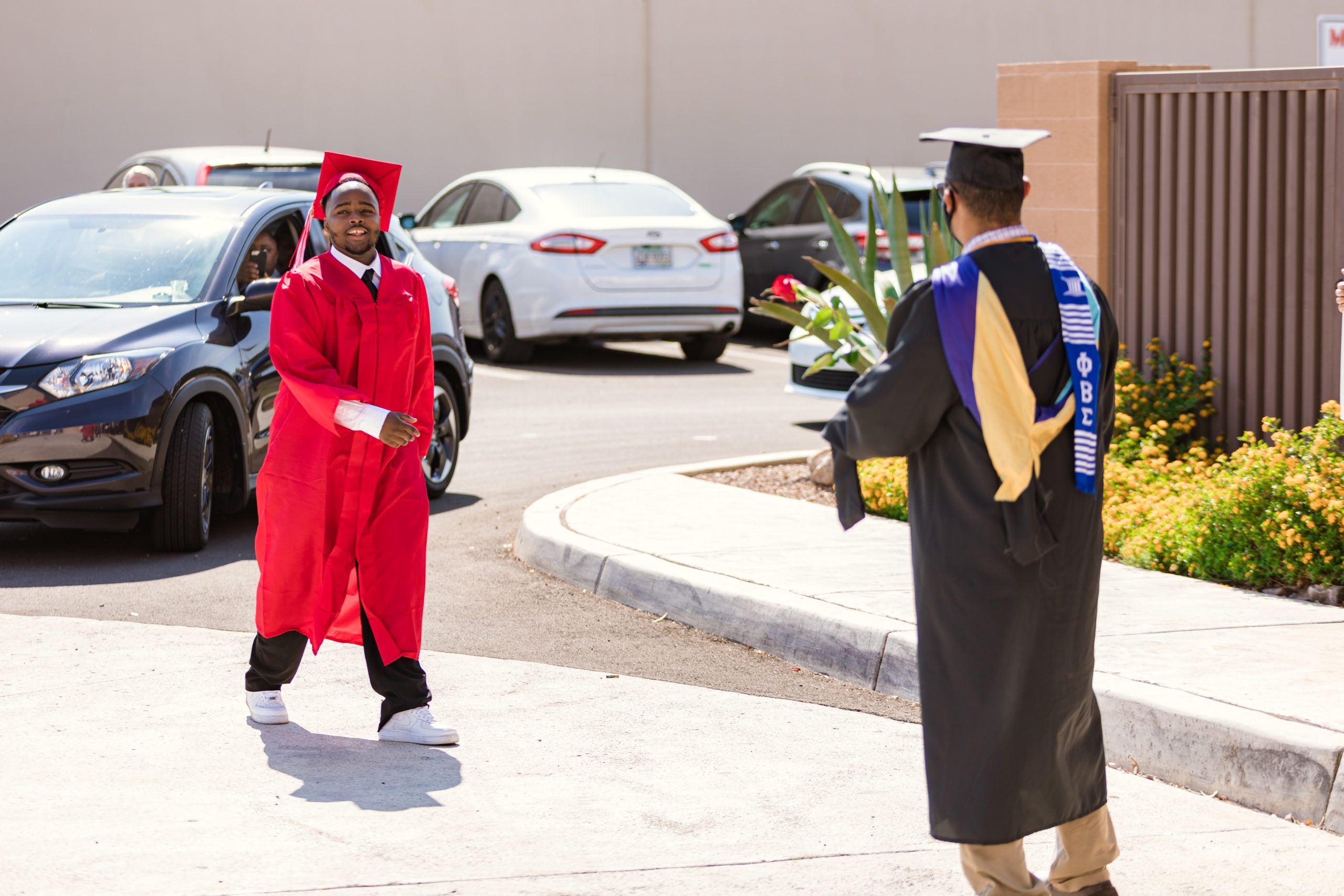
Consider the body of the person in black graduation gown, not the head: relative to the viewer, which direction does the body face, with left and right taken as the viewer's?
facing away from the viewer and to the left of the viewer

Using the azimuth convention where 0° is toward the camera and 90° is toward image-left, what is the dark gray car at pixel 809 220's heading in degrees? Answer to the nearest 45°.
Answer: approximately 135°

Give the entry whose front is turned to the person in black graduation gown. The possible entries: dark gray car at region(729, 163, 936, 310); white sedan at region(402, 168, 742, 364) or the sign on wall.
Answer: the sign on wall

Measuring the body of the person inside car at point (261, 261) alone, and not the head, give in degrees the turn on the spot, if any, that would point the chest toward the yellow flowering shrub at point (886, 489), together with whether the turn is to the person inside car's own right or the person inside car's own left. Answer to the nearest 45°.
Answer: approximately 135° to the person inside car's own left

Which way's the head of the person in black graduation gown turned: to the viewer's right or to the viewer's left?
to the viewer's left

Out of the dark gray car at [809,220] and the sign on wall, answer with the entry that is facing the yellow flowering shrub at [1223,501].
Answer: the sign on wall

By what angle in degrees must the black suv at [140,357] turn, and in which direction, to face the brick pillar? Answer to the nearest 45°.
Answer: approximately 135° to its left

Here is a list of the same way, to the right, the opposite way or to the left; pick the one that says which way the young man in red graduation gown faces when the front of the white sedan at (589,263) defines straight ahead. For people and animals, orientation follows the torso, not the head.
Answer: the opposite way
